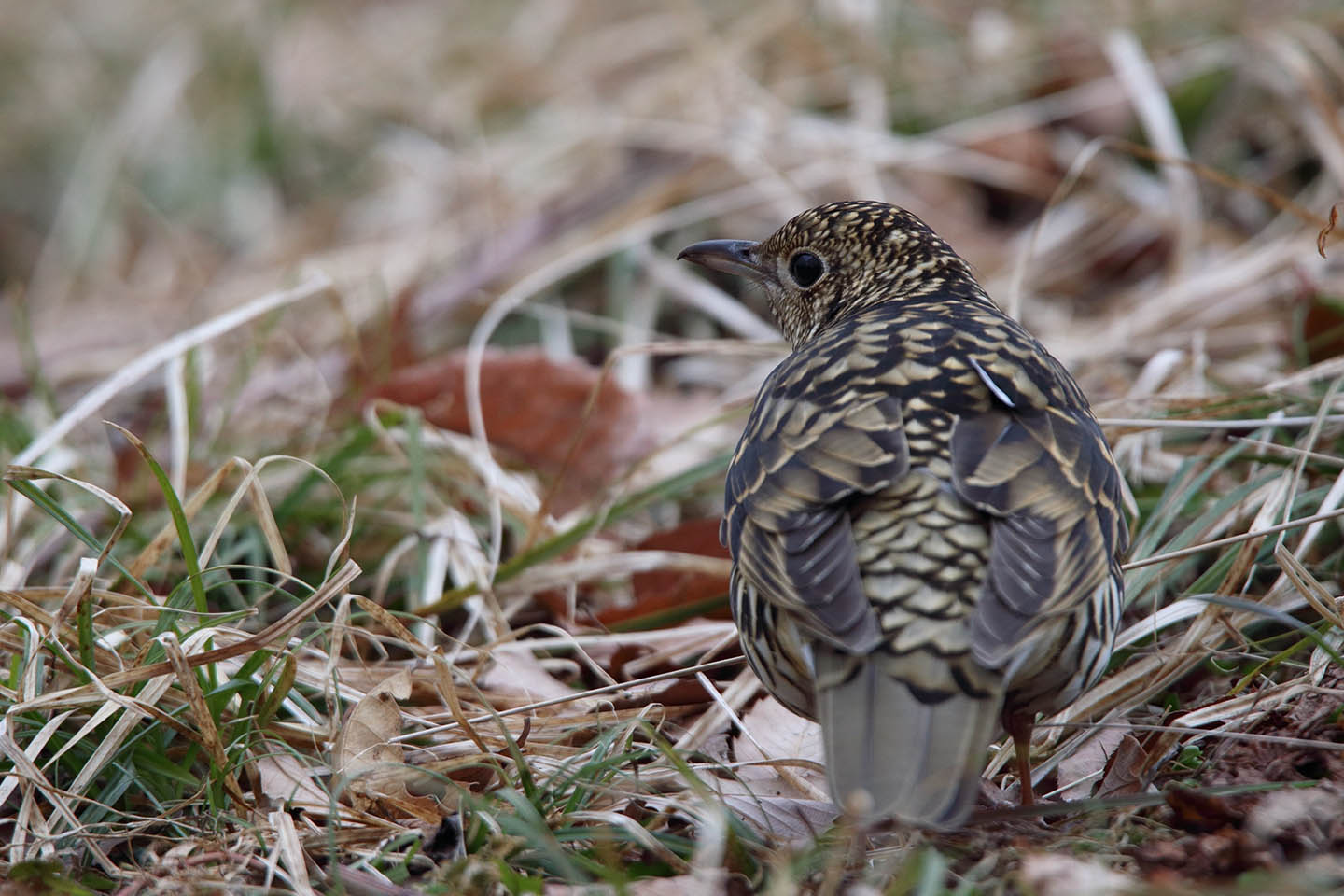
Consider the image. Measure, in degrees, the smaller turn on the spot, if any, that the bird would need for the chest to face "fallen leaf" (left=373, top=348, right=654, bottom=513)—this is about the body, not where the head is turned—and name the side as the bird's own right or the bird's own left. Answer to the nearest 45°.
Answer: approximately 45° to the bird's own left

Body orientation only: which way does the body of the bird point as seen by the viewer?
away from the camera
